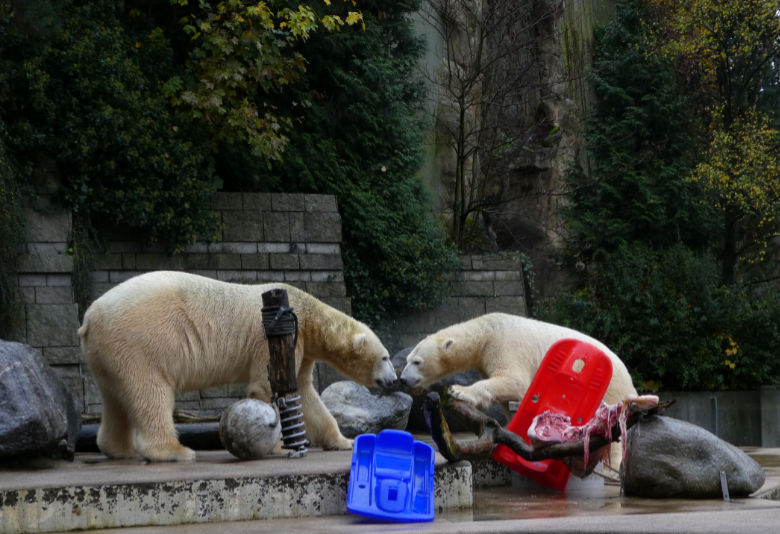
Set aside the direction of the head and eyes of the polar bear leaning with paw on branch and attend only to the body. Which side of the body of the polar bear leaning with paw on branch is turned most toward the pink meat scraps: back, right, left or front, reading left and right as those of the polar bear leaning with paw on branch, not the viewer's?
left

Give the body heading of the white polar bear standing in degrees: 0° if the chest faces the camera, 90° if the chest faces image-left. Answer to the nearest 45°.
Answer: approximately 270°

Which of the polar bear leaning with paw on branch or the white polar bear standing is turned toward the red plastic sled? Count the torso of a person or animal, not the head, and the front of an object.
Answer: the white polar bear standing

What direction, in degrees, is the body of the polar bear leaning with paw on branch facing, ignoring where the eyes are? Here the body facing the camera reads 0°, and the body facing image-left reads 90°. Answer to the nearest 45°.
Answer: approximately 90°

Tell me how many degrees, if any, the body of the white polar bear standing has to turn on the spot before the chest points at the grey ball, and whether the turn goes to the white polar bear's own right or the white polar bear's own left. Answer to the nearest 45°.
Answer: approximately 45° to the white polar bear's own right

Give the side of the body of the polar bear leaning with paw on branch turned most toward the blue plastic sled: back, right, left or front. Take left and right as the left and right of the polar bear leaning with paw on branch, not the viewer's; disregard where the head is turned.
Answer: left

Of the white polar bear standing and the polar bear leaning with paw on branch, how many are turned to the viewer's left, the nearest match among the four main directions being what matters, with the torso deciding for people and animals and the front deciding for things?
1

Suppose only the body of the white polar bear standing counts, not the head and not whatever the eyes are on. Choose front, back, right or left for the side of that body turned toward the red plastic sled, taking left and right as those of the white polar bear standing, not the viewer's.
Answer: front

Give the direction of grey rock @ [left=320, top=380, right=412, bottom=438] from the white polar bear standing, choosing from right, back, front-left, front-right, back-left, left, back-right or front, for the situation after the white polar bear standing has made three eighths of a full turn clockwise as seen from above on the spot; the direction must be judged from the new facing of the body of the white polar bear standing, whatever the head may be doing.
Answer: back

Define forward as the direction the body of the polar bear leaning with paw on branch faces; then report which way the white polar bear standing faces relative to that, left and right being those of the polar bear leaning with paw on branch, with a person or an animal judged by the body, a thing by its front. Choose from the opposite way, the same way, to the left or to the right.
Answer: the opposite way

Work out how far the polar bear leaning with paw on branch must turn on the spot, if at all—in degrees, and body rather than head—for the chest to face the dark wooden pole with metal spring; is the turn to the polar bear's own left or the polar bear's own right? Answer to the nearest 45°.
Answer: approximately 45° to the polar bear's own left

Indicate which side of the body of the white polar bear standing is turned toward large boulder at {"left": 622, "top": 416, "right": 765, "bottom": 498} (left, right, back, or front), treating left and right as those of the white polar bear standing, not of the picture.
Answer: front
